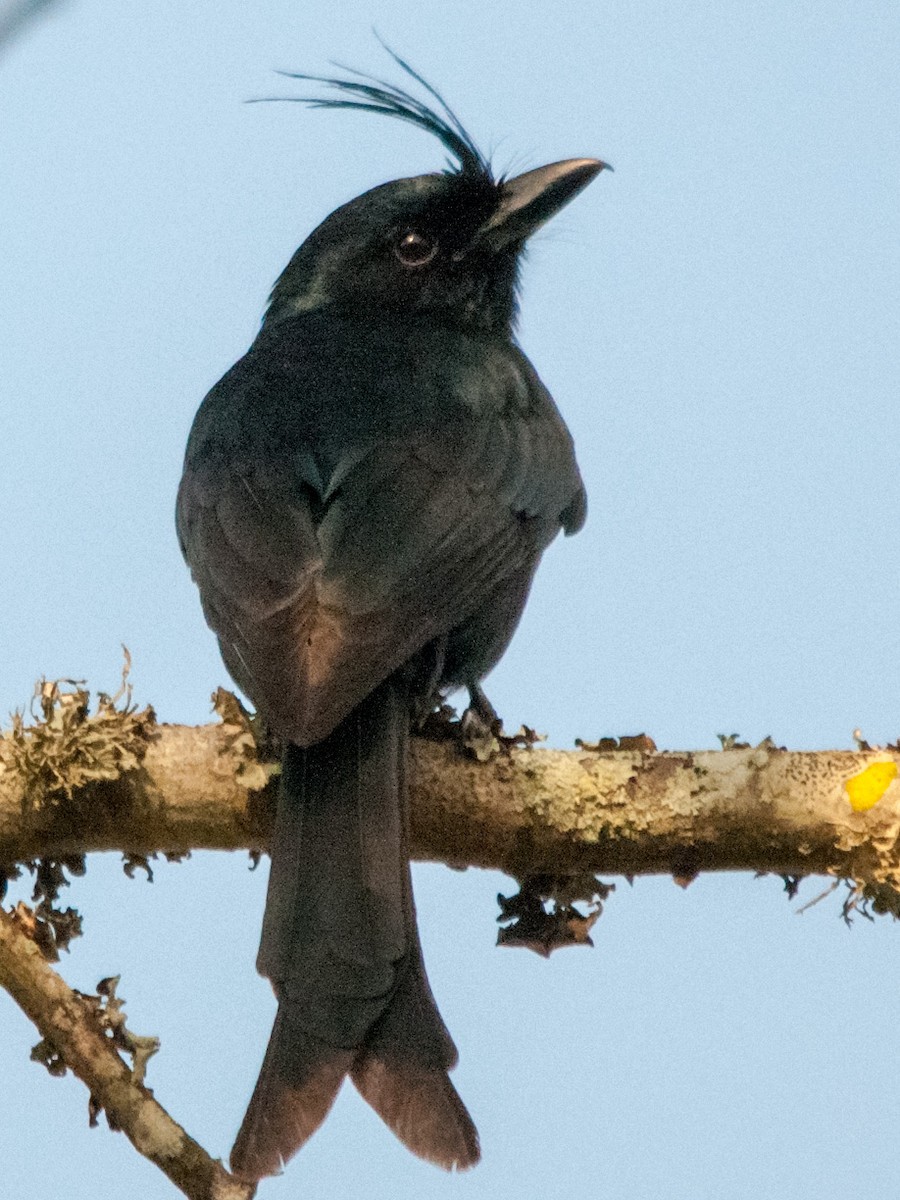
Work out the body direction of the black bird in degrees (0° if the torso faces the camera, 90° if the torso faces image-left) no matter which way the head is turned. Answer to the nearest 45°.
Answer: approximately 225°
